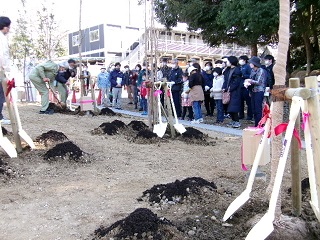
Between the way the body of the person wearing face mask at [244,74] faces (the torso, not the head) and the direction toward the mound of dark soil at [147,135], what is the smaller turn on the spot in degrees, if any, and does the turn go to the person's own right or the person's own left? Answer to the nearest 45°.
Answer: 0° — they already face it

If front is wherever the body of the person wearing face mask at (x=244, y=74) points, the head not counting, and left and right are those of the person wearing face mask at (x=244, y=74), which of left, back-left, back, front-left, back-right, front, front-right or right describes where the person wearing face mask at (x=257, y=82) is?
front-left

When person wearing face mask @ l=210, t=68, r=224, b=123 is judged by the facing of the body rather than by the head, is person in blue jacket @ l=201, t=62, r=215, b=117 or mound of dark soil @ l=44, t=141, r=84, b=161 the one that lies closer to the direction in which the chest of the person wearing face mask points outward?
the mound of dark soil

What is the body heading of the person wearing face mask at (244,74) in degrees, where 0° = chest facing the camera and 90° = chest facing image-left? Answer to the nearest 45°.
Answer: approximately 45°

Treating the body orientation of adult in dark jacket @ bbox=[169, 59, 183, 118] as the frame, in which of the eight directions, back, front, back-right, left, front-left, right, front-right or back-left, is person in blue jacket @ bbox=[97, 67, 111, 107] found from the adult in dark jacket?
right

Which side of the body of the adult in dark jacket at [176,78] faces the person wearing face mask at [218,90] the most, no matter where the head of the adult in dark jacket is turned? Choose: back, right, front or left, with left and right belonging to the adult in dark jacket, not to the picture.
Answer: left

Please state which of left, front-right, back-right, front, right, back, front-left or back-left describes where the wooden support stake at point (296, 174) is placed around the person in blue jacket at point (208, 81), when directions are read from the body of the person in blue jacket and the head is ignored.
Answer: front-left

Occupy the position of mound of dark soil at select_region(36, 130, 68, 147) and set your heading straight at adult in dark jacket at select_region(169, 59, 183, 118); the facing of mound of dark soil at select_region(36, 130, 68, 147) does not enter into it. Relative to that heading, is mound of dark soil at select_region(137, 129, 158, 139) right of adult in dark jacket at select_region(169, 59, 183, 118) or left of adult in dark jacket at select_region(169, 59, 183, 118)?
right
